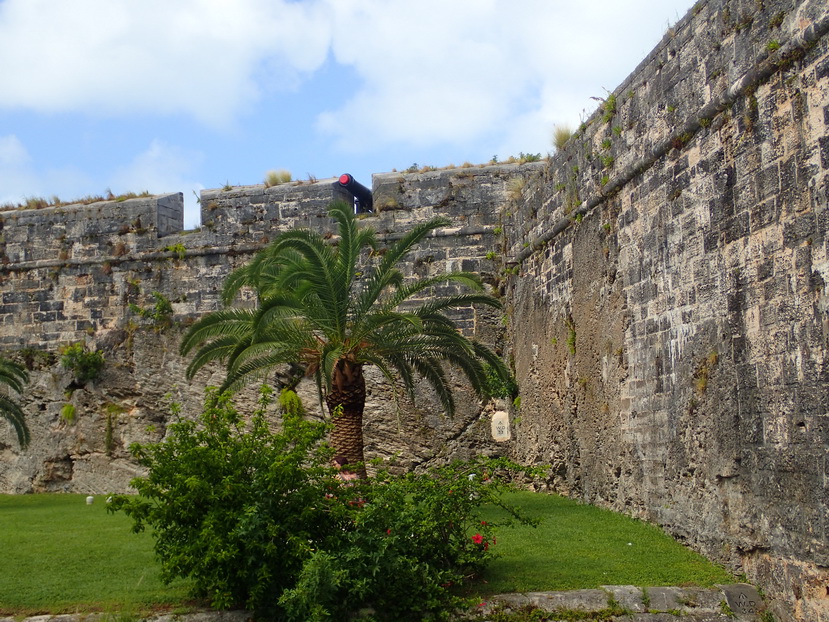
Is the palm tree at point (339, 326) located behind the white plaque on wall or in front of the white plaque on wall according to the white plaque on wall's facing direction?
in front

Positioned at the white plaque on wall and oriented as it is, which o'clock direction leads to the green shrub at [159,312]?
The green shrub is roughly at 3 o'clock from the white plaque on wall.

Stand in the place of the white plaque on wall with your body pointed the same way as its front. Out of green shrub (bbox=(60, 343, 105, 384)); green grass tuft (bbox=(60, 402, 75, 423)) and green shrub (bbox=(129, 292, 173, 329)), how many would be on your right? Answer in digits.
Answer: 3

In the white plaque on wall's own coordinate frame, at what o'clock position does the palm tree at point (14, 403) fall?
The palm tree is roughly at 3 o'clock from the white plaque on wall.

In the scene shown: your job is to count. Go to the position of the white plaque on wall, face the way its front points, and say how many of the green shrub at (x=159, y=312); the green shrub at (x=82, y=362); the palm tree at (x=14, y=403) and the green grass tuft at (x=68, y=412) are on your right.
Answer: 4

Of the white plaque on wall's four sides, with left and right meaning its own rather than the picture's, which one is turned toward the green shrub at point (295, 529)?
front

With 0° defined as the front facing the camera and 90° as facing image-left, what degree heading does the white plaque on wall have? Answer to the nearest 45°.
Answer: approximately 0°

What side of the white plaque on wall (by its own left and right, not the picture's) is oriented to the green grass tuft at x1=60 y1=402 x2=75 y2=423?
right
